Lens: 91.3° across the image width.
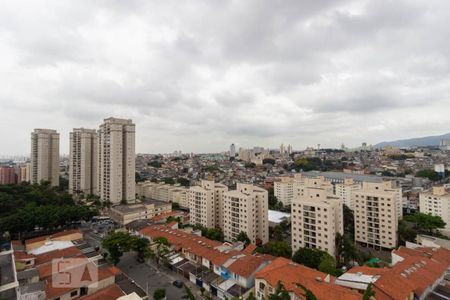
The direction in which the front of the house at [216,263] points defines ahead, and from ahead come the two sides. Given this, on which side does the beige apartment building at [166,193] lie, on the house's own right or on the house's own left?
on the house's own right

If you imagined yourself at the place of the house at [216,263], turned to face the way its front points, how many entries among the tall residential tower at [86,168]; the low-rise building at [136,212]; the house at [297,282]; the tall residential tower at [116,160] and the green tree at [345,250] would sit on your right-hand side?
3

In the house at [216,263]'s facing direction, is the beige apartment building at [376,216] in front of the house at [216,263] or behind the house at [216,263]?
behind

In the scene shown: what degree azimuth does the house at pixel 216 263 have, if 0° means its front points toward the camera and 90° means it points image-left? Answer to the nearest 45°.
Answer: approximately 45°

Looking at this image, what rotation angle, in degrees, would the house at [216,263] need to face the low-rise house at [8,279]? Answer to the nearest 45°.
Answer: approximately 45° to its right

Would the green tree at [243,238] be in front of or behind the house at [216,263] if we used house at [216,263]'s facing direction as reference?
behind

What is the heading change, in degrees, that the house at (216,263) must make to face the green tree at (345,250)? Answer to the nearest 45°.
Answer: approximately 135° to its left

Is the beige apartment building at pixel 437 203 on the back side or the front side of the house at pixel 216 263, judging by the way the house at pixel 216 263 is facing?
on the back side

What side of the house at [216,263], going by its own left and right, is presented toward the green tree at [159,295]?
front

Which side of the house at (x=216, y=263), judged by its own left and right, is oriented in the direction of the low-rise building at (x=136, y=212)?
right

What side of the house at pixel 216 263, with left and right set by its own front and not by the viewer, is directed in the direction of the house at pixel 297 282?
left

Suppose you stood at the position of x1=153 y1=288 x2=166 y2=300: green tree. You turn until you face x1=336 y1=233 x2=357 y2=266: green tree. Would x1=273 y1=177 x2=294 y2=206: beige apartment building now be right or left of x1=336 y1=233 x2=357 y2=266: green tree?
left

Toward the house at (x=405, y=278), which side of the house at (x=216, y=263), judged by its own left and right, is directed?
left

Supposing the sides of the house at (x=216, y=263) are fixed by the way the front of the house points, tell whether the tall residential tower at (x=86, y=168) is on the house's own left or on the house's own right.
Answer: on the house's own right
